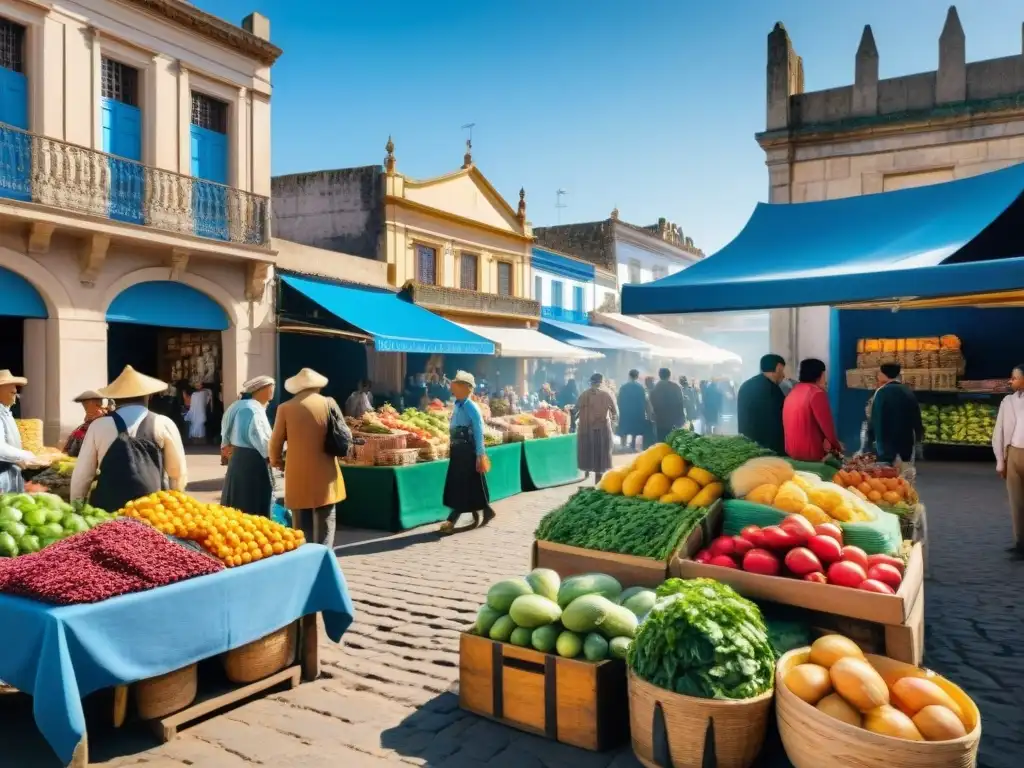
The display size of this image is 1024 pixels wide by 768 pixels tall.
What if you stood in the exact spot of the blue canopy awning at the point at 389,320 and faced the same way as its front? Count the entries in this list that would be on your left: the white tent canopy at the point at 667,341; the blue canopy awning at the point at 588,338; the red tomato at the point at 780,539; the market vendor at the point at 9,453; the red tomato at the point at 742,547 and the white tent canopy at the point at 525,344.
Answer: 3

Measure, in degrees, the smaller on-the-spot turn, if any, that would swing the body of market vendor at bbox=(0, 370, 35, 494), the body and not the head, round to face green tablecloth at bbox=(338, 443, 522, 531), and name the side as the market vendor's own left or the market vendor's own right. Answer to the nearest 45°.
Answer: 0° — they already face it

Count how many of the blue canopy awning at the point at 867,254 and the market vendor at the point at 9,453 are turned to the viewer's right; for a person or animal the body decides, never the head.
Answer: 1

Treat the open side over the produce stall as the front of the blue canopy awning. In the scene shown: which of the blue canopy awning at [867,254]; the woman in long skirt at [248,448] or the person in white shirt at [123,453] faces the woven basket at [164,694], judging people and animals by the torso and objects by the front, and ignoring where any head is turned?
the blue canopy awning

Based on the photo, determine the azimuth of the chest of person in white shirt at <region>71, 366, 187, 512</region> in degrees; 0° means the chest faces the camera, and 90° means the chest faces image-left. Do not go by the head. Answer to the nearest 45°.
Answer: approximately 180°

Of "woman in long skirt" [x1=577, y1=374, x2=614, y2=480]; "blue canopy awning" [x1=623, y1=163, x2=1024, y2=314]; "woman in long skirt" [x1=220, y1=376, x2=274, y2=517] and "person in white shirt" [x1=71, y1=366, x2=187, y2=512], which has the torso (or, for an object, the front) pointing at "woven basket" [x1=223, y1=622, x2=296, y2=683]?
the blue canopy awning

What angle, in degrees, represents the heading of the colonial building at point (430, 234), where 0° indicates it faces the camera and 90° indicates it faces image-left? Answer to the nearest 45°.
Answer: approximately 315°

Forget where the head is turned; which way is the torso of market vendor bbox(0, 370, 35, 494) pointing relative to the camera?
to the viewer's right

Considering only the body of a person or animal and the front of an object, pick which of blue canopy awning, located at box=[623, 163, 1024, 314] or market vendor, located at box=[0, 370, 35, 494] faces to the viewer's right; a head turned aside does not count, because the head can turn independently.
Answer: the market vendor
